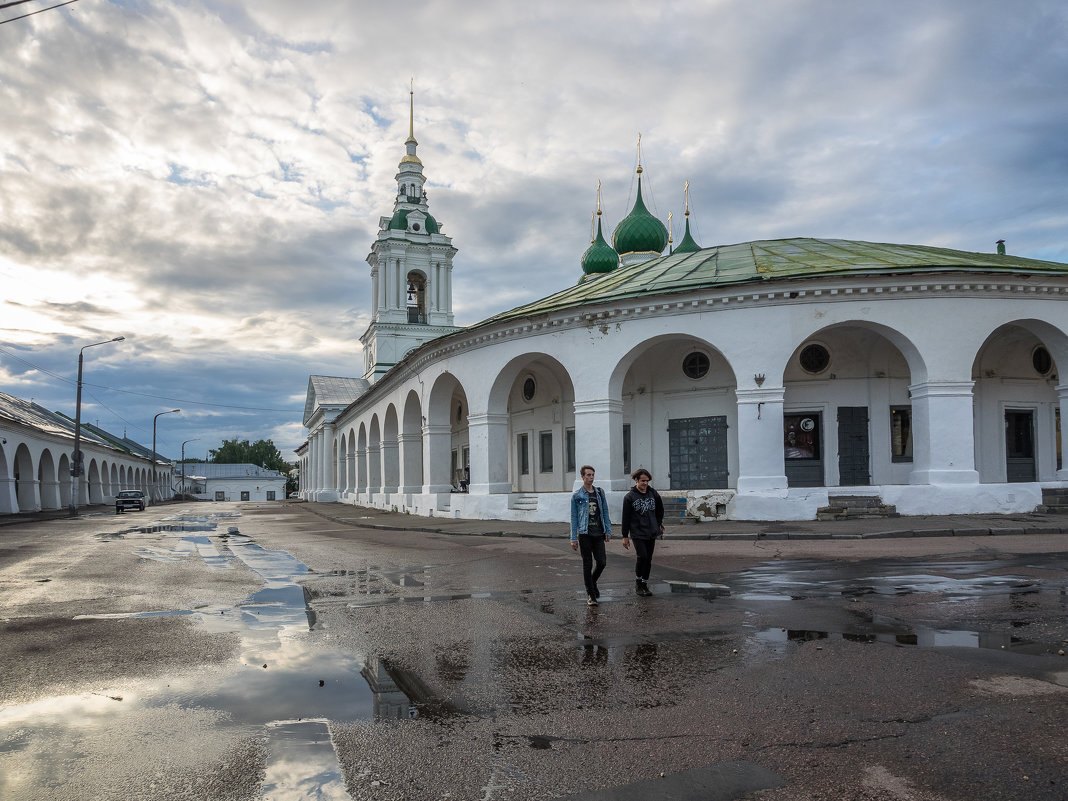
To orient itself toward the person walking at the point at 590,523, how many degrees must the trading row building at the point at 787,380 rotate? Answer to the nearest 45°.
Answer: approximately 45° to its left

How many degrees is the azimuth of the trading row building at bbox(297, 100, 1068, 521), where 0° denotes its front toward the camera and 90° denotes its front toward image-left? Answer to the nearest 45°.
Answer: approximately 45°

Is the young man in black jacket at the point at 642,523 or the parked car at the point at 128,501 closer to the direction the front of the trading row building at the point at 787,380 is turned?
the young man in black jacket

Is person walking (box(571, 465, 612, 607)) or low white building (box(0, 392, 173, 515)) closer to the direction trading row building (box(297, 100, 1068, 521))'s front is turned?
the person walking

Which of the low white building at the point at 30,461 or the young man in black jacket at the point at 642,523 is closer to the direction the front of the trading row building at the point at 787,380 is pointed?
the young man in black jacket

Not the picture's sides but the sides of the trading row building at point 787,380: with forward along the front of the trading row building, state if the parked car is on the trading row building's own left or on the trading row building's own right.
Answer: on the trading row building's own right

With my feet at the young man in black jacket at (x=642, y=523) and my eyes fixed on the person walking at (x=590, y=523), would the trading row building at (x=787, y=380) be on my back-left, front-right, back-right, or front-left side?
back-right
